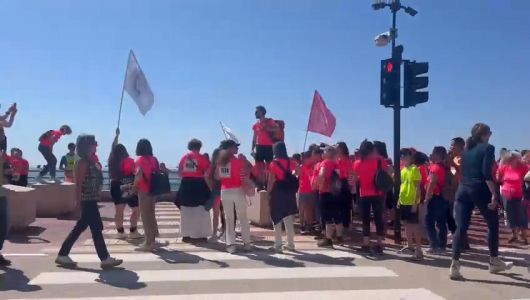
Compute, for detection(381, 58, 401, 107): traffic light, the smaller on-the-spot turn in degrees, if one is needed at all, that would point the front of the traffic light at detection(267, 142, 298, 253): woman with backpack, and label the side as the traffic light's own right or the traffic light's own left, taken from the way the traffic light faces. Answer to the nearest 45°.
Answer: approximately 45° to the traffic light's own right

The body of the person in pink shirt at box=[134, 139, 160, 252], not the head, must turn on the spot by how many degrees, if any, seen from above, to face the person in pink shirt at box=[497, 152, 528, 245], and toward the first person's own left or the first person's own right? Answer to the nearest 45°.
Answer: approximately 135° to the first person's own right

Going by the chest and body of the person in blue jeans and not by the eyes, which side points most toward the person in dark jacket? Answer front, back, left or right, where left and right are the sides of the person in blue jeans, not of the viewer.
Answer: back

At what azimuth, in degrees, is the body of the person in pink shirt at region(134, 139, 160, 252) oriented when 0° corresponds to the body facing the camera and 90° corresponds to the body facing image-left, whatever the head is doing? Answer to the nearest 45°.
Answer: approximately 135°

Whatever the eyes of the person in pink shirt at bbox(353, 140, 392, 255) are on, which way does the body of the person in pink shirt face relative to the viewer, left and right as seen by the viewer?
facing away from the viewer and to the right of the viewer

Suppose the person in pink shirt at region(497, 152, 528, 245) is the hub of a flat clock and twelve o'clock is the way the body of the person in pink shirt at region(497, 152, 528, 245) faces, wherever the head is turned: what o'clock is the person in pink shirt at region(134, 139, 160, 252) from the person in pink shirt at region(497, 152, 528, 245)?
the person in pink shirt at region(134, 139, 160, 252) is roughly at 2 o'clock from the person in pink shirt at region(497, 152, 528, 245).

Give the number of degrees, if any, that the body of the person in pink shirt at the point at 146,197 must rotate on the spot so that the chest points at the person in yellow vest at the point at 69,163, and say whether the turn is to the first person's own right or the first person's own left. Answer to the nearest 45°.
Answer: approximately 45° to the first person's own right

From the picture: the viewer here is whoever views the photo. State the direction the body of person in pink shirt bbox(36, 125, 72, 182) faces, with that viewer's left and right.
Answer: facing to the right of the viewer

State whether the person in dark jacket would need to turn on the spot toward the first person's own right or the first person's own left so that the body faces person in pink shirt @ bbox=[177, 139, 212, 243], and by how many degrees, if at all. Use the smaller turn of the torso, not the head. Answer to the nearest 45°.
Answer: approximately 135° to the first person's own left
